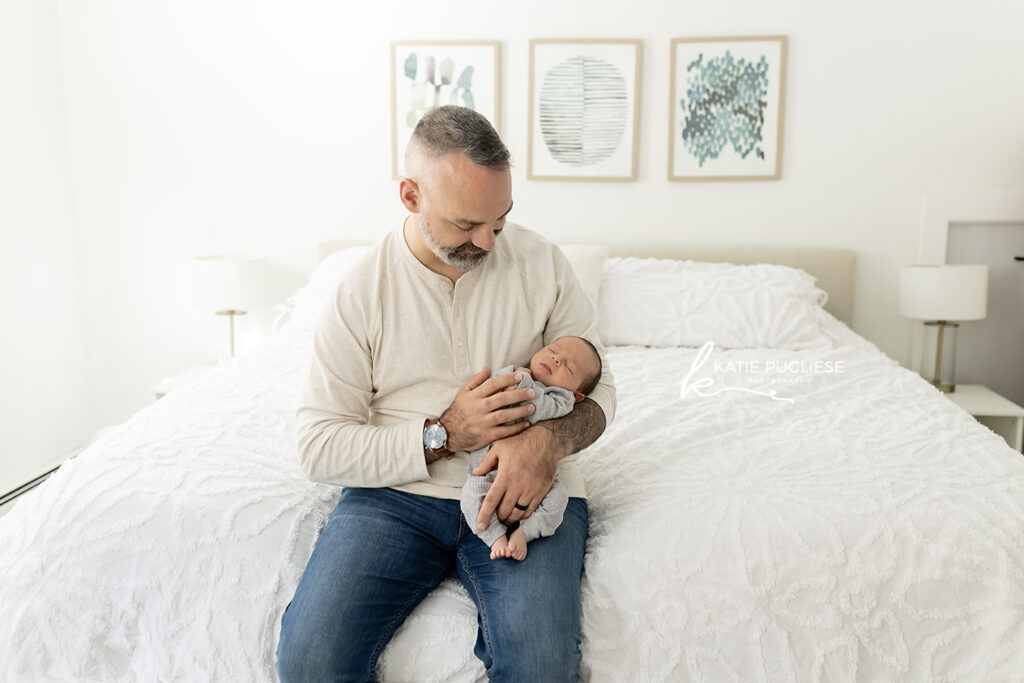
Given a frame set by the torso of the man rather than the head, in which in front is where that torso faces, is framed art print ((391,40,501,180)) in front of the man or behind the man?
behind

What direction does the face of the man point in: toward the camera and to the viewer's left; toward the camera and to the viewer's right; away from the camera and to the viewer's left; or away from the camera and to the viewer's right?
toward the camera and to the viewer's right

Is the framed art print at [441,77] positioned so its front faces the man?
yes

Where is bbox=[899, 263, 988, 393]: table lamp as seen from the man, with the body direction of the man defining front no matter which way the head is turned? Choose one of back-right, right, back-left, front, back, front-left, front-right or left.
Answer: back-left

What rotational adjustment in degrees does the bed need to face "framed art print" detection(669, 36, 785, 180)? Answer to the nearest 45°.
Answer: approximately 180°

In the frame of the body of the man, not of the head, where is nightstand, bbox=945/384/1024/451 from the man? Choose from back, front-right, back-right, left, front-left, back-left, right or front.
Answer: back-left
